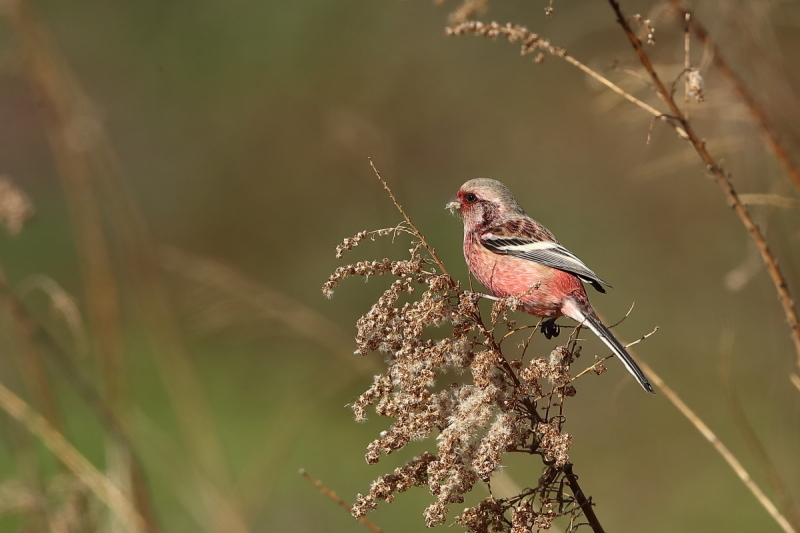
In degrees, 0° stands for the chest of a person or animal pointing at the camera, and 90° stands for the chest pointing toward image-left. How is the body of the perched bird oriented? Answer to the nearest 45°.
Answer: approximately 90°

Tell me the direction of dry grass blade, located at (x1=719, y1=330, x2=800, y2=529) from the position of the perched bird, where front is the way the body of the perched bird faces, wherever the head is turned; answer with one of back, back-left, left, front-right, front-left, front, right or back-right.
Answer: back-left

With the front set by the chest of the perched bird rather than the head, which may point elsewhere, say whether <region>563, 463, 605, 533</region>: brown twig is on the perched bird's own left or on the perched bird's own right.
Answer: on the perched bird's own left
